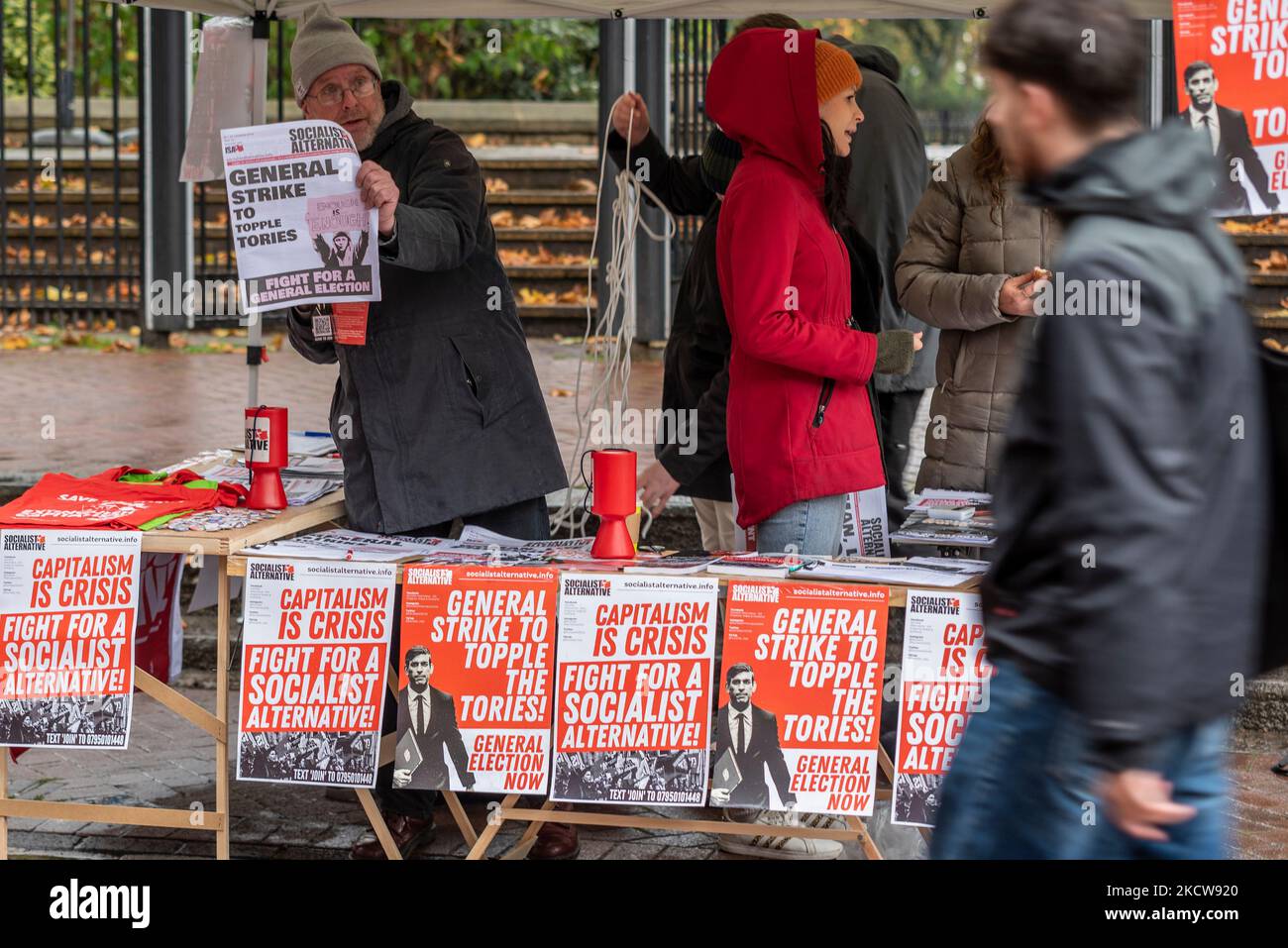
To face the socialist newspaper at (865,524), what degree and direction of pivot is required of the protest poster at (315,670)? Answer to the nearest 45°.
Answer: approximately 90° to its left

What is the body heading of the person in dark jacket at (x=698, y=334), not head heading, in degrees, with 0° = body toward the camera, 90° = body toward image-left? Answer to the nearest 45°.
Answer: approximately 90°

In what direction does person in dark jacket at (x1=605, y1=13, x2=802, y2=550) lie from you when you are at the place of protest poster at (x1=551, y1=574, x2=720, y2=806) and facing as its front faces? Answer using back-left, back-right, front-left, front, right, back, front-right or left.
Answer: back

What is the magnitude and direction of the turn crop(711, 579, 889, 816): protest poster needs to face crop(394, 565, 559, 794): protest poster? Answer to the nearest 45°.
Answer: approximately 90° to its right

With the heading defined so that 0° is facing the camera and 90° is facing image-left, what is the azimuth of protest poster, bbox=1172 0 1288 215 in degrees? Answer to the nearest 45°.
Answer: approximately 0°

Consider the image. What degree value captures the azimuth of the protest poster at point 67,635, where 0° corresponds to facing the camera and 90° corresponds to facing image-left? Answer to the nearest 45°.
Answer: approximately 0°

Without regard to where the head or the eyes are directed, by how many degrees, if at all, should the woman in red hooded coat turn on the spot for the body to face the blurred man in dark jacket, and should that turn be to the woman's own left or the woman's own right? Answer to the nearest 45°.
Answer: approximately 90° to the woman's own right

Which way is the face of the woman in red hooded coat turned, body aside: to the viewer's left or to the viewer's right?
to the viewer's right

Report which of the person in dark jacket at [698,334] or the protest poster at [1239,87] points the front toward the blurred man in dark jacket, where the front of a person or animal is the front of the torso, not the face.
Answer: the protest poster

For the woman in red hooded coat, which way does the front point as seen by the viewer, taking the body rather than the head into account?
to the viewer's right

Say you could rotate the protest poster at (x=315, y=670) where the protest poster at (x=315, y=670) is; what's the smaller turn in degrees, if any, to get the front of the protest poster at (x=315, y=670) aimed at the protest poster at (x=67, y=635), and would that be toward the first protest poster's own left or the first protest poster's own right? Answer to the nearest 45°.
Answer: approximately 90° to the first protest poster's own right

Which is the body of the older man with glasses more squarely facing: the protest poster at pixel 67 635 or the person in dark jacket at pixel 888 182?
the protest poster

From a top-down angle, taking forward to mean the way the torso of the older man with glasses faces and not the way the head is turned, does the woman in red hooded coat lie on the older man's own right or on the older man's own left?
on the older man's own left

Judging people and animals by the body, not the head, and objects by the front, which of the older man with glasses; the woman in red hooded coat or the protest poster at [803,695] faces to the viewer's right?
the woman in red hooded coat

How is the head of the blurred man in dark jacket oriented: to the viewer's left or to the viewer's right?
to the viewer's left
